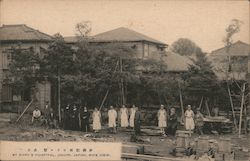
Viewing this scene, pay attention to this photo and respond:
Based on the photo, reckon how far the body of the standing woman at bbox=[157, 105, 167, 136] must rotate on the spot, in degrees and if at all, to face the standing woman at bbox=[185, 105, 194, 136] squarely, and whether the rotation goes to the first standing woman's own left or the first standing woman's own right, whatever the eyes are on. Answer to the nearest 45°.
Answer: approximately 90° to the first standing woman's own left

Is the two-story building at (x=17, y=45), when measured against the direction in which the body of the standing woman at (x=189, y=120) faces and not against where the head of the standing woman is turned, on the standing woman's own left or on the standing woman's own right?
on the standing woman's own right

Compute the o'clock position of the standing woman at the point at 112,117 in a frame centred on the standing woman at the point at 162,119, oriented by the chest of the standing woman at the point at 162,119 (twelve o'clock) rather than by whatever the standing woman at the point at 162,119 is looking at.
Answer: the standing woman at the point at 112,117 is roughly at 3 o'clock from the standing woman at the point at 162,119.

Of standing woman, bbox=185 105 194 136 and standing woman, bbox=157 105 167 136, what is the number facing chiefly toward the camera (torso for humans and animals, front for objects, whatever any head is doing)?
2

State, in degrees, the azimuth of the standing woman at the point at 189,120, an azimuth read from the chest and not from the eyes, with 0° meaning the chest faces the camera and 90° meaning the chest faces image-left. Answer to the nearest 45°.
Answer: approximately 0°
